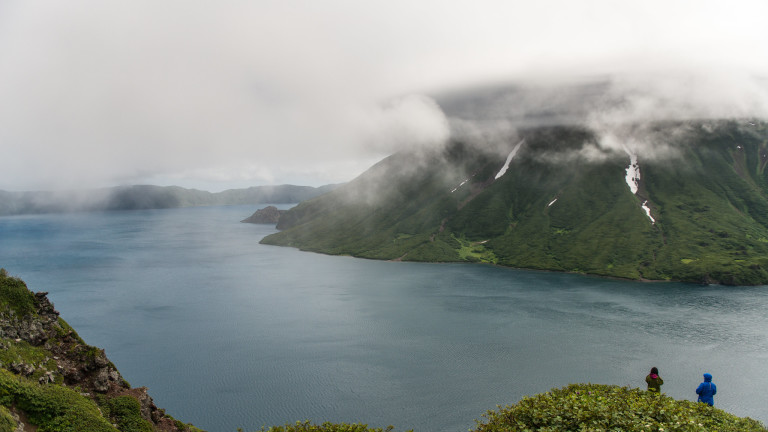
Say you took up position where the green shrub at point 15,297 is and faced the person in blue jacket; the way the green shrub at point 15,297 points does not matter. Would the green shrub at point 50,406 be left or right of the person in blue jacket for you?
right

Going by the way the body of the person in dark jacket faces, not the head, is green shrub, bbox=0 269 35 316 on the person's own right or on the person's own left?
on the person's own left

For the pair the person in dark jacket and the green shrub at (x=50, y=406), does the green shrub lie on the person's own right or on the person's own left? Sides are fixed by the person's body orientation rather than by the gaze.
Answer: on the person's own left

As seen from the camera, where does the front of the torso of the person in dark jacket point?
away from the camera
